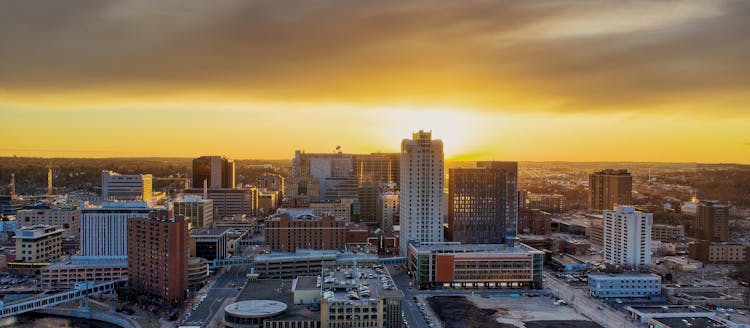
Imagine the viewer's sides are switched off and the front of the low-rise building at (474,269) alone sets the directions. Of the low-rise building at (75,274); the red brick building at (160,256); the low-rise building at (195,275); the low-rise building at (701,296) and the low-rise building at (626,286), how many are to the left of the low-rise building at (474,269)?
2

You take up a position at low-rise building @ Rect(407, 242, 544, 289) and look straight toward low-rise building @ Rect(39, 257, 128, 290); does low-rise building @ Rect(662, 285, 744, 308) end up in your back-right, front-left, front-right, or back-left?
back-left

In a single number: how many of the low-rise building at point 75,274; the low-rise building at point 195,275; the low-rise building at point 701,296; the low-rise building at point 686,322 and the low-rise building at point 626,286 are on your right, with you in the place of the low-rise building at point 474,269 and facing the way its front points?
2

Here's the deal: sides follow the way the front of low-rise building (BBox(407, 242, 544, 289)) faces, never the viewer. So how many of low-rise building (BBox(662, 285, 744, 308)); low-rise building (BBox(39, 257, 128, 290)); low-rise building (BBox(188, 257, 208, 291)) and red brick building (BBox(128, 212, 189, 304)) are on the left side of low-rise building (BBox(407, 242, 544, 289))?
1

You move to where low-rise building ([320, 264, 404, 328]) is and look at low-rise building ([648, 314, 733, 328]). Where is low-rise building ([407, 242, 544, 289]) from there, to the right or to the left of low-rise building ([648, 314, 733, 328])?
left

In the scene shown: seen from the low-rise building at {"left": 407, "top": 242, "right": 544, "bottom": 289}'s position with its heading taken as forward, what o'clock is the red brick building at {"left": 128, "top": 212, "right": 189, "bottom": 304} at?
The red brick building is roughly at 2 o'clock from the low-rise building.

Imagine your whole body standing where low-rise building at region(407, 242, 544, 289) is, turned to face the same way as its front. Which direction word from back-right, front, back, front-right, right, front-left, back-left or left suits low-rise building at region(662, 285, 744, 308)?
left

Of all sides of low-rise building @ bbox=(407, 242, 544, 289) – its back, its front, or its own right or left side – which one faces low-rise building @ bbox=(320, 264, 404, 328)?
front

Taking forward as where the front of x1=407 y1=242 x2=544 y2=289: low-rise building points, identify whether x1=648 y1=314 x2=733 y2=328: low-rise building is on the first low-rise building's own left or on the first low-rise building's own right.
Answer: on the first low-rise building's own left

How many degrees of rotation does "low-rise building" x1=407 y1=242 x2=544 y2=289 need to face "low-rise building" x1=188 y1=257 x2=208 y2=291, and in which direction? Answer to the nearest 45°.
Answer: approximately 90° to its right

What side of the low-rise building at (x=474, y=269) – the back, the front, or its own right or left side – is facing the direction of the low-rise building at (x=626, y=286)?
left

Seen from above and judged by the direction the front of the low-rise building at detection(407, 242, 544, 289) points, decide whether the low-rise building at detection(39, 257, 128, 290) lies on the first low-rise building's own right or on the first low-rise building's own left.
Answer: on the first low-rise building's own right

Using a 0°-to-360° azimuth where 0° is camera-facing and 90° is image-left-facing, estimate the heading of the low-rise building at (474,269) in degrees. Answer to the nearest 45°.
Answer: approximately 0°

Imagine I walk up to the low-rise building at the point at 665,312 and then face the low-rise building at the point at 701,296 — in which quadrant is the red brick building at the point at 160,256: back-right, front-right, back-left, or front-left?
back-left

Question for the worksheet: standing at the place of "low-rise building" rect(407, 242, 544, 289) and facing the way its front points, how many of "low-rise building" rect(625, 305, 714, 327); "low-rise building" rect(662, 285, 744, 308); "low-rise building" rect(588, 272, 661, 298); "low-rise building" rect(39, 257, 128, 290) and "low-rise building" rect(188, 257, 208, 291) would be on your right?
2
